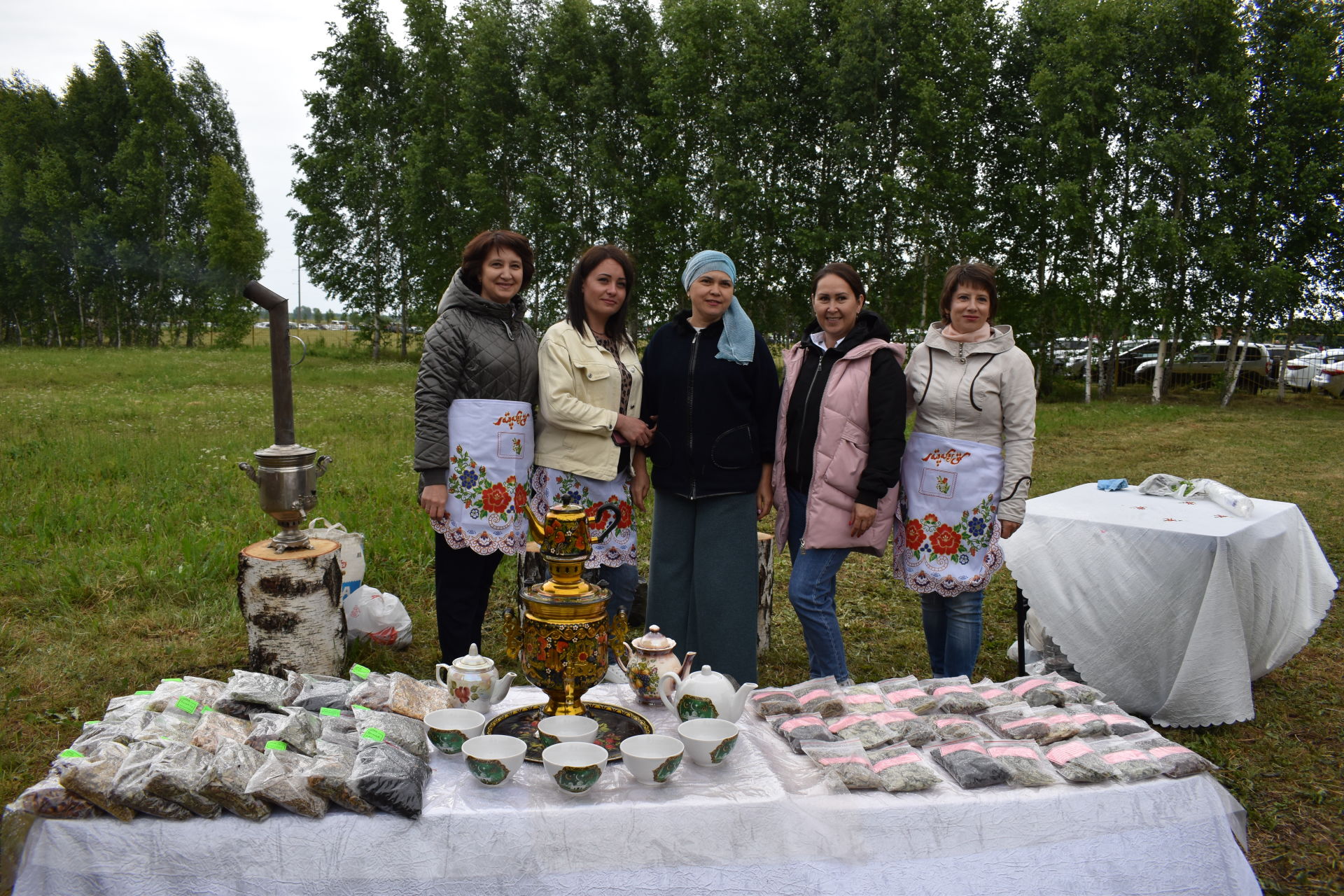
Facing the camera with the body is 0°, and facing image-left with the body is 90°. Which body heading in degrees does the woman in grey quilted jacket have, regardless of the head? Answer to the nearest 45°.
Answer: approximately 315°

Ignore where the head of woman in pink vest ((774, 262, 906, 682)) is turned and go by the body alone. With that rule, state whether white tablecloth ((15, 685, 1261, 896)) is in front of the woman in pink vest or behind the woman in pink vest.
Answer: in front

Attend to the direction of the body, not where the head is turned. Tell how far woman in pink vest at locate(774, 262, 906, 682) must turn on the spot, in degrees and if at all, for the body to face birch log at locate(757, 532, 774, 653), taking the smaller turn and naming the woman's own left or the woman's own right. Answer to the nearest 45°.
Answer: approximately 135° to the woman's own right

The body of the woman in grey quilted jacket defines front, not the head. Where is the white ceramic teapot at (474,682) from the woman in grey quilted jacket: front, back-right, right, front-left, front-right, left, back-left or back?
front-right

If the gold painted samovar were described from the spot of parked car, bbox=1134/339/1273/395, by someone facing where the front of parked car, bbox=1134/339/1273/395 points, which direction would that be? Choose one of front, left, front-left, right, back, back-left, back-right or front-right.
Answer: left

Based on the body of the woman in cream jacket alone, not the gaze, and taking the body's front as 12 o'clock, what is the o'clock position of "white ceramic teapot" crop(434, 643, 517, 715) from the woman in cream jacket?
The white ceramic teapot is roughly at 2 o'clock from the woman in cream jacket.

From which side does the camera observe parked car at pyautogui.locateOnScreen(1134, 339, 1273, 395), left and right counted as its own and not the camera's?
left

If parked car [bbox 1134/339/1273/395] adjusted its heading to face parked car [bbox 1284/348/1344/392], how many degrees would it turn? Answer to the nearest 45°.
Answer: approximately 180°

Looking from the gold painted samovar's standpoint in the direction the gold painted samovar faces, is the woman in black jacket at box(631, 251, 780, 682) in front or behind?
behind

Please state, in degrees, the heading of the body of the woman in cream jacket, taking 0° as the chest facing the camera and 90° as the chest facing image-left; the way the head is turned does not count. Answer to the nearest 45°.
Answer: approximately 315°
